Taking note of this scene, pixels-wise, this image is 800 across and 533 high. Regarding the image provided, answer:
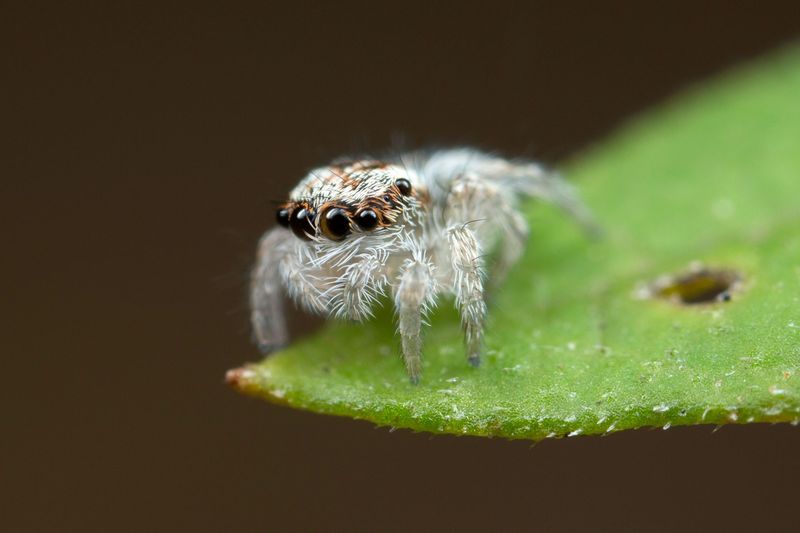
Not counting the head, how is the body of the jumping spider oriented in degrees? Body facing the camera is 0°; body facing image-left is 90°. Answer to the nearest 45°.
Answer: approximately 45°
